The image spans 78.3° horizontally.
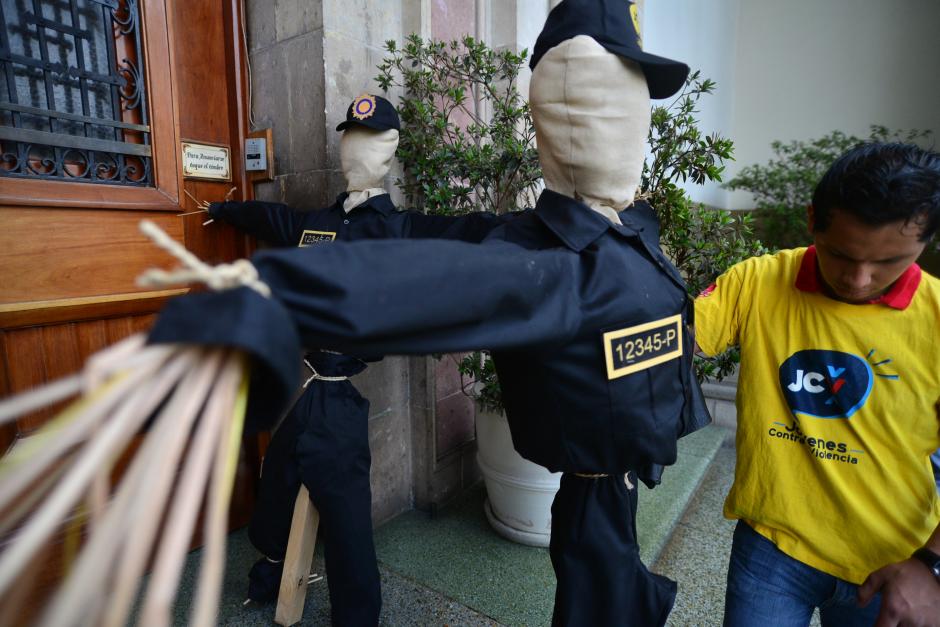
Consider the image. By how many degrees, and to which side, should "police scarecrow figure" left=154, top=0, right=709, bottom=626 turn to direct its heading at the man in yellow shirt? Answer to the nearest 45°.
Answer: approximately 45° to its left

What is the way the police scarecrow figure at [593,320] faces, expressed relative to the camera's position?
facing the viewer and to the right of the viewer

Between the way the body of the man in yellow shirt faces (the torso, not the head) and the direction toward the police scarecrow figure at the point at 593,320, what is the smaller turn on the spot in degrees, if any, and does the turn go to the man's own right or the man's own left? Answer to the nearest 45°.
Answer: approximately 45° to the man's own right

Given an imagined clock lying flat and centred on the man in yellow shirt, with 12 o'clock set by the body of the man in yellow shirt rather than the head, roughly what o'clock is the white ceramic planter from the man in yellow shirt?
The white ceramic planter is roughly at 4 o'clock from the man in yellow shirt.

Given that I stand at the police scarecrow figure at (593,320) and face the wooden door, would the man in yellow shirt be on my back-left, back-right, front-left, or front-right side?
back-right

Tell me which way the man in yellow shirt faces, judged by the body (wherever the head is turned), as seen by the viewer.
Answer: toward the camera

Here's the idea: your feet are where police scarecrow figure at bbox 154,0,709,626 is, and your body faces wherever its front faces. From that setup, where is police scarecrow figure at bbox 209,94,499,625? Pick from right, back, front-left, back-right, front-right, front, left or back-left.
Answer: back

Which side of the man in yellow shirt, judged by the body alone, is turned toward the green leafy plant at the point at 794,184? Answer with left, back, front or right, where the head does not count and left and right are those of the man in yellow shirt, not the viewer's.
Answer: back

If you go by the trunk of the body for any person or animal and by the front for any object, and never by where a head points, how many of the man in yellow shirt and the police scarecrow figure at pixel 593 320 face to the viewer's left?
0

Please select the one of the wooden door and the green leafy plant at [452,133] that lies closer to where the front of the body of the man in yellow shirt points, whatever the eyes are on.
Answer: the wooden door
